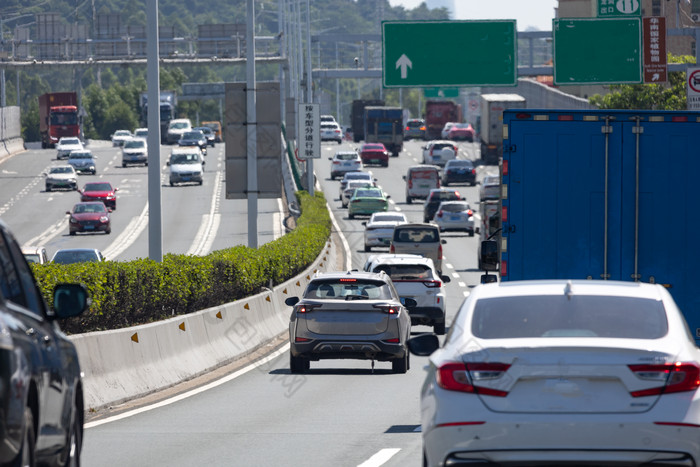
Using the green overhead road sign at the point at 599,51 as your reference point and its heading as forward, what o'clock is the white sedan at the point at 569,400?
The white sedan is roughly at 12 o'clock from the green overhead road sign.

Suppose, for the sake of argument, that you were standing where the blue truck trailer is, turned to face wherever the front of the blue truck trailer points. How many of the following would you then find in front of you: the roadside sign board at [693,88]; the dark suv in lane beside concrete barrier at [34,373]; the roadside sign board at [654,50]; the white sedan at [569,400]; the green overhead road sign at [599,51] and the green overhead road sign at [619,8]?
4

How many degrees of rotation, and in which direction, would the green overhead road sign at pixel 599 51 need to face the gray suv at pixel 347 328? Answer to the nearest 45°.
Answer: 0° — it already faces it

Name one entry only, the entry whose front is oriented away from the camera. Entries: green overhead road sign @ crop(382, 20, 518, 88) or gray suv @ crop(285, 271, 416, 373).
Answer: the gray suv

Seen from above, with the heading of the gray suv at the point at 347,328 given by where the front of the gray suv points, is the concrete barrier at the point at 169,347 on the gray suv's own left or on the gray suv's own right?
on the gray suv's own left

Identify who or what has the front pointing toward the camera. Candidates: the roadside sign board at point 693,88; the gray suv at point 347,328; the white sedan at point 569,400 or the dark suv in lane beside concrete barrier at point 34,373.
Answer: the roadside sign board

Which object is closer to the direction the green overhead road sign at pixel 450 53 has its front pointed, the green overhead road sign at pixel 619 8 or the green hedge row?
the green hedge row

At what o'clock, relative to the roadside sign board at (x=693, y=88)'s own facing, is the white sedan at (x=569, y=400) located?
The white sedan is roughly at 12 o'clock from the roadside sign board.

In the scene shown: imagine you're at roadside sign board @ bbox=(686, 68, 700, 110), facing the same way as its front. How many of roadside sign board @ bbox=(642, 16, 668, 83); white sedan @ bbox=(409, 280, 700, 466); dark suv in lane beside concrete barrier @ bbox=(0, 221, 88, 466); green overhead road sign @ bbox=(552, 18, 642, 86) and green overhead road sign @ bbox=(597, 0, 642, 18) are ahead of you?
2

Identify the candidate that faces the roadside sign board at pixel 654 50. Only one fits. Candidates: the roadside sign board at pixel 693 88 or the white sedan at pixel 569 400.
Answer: the white sedan

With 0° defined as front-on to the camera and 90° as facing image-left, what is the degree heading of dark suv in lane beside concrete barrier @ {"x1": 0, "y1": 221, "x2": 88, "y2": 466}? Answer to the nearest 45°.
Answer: approximately 225°

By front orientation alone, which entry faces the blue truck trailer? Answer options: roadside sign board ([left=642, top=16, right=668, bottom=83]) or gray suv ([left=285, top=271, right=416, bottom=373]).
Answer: the roadside sign board

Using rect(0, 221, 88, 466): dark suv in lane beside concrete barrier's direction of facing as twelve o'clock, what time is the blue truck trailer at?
The blue truck trailer is roughly at 12 o'clock from the dark suv in lane beside concrete barrier.

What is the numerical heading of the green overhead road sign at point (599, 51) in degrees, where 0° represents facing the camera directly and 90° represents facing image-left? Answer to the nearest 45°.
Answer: approximately 0°

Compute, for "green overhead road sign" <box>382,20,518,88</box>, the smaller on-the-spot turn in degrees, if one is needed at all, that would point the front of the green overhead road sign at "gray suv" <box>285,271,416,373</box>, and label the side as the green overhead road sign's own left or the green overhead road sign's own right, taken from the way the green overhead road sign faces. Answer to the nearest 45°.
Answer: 0° — it already faces it

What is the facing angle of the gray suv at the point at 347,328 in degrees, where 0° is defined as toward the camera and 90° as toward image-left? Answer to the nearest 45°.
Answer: approximately 180°

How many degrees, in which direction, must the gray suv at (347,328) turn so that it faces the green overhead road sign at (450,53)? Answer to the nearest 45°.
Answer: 0° — it already faces it

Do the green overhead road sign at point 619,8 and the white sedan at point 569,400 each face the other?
yes
